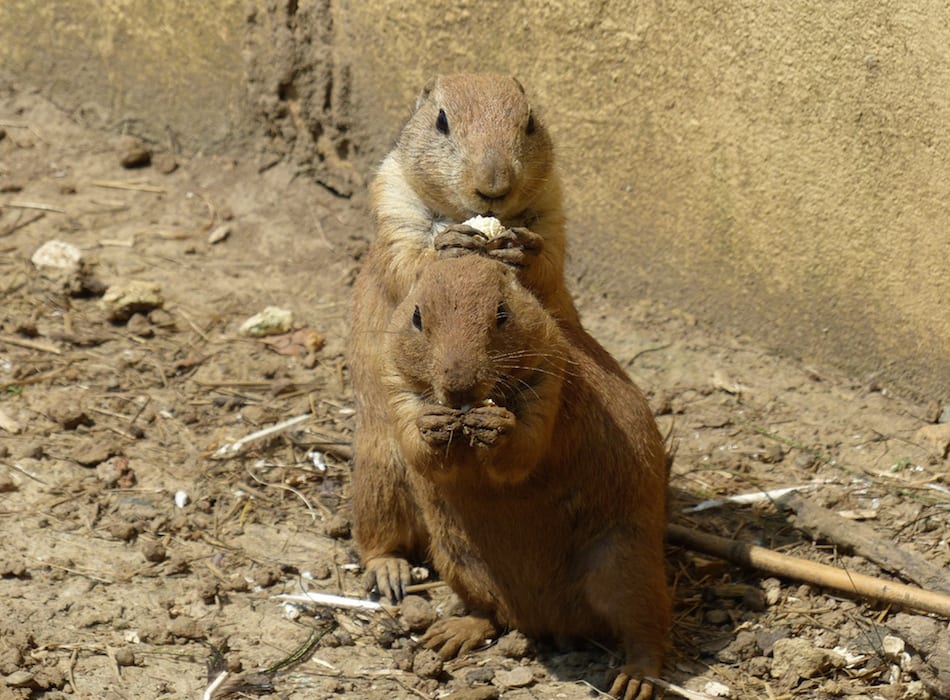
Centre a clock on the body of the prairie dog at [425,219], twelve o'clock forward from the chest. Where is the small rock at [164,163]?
The small rock is roughly at 5 o'clock from the prairie dog.

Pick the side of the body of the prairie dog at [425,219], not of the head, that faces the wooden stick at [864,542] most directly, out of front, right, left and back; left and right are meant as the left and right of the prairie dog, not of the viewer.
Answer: left

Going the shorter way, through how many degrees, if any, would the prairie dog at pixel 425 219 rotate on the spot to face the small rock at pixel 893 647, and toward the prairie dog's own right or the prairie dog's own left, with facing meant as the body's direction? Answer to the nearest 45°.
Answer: approximately 45° to the prairie dog's own left

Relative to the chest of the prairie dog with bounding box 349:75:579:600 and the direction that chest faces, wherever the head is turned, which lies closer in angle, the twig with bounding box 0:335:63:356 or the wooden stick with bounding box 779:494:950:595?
the wooden stick

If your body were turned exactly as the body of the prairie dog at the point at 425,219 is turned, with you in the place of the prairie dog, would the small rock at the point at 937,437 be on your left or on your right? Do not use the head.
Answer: on your left

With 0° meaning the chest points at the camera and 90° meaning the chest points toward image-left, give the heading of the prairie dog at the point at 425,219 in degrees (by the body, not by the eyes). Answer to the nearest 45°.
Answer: approximately 0°

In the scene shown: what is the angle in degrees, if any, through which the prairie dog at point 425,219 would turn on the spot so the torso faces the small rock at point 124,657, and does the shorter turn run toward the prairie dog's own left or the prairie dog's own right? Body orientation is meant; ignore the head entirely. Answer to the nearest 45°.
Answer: approximately 45° to the prairie dog's own right

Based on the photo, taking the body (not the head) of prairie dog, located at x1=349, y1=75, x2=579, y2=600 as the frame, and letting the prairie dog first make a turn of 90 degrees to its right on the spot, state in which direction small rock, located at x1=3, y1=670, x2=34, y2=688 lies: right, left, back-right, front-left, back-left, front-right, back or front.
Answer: front-left

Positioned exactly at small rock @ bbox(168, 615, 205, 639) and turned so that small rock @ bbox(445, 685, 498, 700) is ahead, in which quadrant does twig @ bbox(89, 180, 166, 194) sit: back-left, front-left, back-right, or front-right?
back-left

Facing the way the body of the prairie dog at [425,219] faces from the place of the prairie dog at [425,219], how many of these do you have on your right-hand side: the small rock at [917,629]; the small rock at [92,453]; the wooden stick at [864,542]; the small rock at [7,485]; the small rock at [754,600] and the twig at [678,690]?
2

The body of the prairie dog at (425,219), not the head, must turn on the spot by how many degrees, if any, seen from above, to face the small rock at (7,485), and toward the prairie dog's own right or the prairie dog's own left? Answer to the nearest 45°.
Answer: approximately 90° to the prairie dog's own right

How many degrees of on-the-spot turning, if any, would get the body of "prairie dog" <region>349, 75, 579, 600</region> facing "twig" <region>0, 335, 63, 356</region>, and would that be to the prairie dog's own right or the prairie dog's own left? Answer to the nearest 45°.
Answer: approximately 135° to the prairie dog's own right

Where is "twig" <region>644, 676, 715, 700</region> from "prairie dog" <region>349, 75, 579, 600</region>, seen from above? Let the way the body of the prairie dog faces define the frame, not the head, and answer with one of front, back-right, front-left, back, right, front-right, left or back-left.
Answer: front-left
